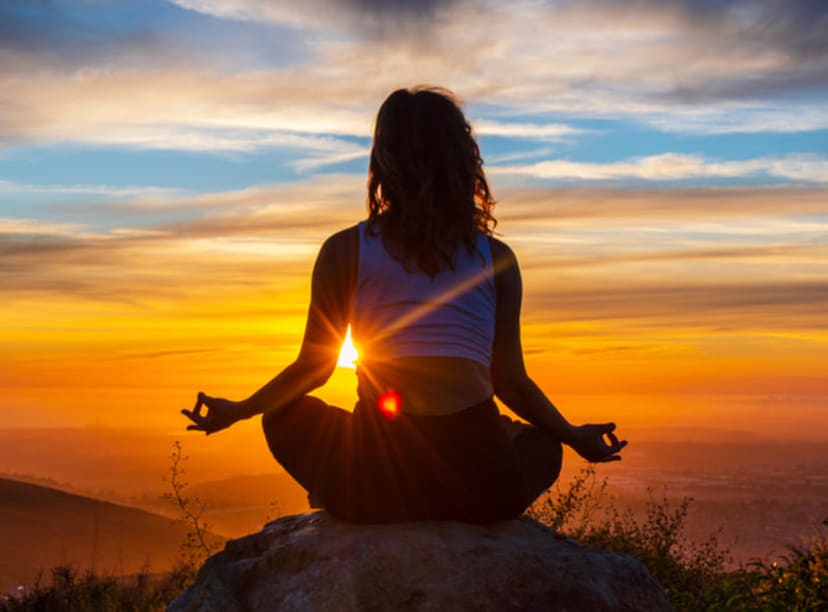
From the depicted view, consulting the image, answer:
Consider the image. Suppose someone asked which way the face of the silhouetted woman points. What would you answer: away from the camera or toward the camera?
away from the camera

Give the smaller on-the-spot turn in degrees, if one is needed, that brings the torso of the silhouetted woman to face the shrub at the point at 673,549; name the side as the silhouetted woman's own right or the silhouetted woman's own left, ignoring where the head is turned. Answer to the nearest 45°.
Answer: approximately 45° to the silhouetted woman's own right

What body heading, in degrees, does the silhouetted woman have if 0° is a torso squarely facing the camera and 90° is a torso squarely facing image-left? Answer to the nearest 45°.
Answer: approximately 180°
